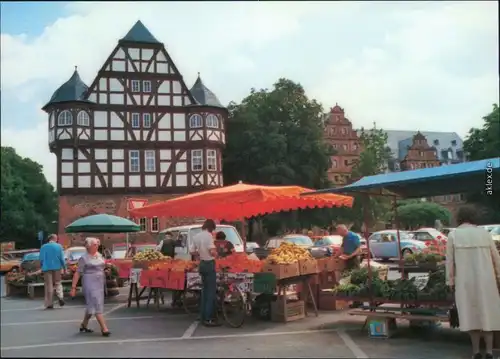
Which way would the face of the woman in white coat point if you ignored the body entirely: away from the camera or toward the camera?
away from the camera

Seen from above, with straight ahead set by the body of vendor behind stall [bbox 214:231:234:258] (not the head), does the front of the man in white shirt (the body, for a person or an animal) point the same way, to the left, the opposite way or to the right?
the opposite way
